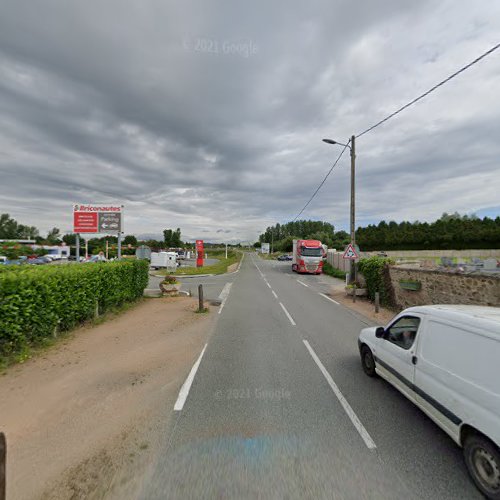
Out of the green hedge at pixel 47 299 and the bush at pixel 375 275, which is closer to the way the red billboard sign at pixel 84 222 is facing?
the green hedge

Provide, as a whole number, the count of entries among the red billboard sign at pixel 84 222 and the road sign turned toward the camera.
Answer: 2

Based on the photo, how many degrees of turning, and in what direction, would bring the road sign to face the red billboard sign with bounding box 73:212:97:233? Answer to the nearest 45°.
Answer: approximately 90° to its right
